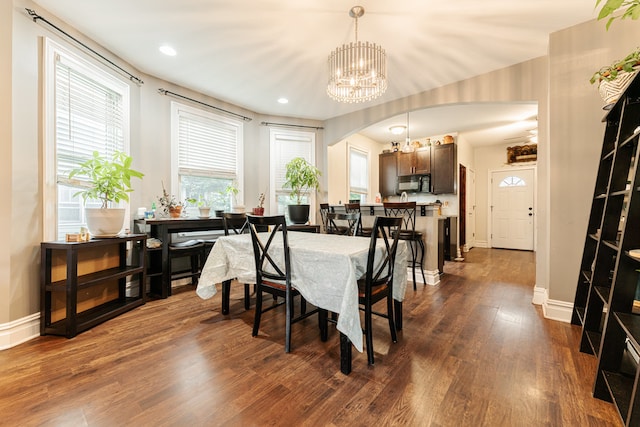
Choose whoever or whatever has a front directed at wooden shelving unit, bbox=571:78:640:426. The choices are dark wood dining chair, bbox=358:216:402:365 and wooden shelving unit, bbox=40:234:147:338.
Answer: wooden shelving unit, bbox=40:234:147:338

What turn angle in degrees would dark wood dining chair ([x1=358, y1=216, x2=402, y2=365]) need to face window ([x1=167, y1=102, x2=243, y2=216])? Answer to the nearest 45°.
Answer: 0° — it already faces it

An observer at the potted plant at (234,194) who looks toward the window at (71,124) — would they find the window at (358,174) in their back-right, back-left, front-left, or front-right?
back-left

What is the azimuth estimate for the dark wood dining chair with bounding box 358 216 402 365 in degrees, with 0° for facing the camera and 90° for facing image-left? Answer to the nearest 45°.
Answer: approximately 135°

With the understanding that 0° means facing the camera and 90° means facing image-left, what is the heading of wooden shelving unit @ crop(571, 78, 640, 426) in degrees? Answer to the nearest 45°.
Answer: approximately 90°

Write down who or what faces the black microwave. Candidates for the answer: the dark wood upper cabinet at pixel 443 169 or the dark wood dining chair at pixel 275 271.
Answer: the dark wood dining chair

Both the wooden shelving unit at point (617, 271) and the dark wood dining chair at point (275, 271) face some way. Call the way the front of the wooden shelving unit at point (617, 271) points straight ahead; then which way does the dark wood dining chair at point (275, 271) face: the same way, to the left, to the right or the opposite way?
to the right

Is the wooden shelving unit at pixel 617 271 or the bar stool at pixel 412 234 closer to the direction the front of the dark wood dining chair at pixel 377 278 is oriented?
the bar stool

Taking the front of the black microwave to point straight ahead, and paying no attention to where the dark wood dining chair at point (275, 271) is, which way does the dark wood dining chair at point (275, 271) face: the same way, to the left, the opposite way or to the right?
the opposite way

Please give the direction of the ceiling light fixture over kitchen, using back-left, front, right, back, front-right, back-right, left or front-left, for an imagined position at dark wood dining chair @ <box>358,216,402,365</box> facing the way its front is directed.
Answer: front-right

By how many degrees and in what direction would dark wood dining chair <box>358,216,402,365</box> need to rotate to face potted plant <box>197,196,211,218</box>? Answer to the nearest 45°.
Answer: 0° — it already faces it

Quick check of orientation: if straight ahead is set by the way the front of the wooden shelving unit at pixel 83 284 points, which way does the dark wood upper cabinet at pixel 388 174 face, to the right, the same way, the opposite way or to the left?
to the right
